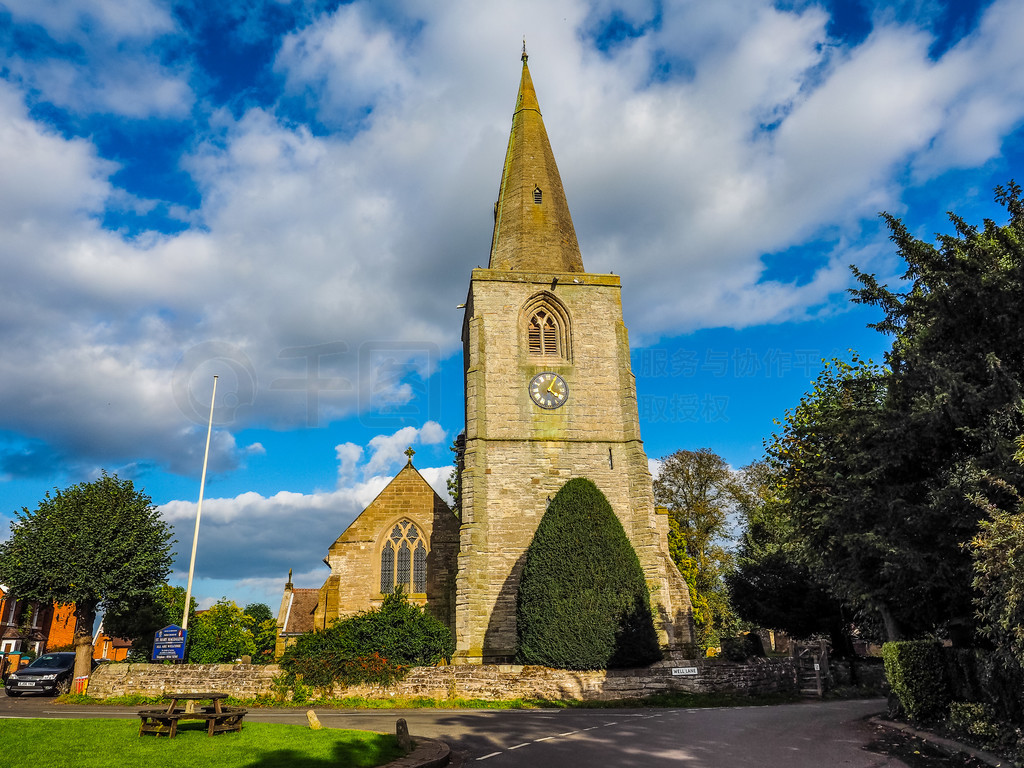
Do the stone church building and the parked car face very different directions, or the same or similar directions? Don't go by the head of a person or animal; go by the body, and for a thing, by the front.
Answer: same or similar directions

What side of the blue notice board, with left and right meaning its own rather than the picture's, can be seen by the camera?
front

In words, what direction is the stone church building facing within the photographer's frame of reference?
facing the viewer

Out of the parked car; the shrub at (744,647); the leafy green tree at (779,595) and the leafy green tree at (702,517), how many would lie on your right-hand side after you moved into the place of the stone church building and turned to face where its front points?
1

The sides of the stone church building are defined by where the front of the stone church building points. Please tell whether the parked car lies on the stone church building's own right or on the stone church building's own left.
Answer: on the stone church building's own right

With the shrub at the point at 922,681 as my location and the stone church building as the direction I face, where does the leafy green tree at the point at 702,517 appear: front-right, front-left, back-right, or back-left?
front-right

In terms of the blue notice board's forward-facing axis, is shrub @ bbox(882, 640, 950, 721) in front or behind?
in front

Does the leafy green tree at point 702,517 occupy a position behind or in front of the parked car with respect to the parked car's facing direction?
behind

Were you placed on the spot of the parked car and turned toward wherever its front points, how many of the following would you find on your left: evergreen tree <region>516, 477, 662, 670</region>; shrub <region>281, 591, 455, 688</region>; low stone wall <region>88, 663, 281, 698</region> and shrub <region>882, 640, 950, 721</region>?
4

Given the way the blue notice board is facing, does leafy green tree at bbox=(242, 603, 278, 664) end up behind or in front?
behind

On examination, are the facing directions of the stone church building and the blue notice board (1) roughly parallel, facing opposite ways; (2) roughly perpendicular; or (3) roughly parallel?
roughly parallel

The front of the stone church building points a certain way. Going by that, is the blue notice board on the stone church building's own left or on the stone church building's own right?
on the stone church building's own right

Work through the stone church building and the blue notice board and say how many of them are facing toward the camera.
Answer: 2

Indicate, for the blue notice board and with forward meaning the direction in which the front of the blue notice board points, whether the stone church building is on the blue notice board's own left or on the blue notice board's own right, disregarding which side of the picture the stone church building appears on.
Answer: on the blue notice board's own left

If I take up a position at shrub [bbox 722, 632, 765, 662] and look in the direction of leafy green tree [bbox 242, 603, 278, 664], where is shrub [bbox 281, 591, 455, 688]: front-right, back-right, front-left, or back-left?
front-left

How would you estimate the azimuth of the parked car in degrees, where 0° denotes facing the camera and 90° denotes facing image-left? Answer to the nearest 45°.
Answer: approximately 45°

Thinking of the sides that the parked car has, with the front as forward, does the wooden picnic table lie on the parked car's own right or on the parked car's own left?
on the parked car's own left
